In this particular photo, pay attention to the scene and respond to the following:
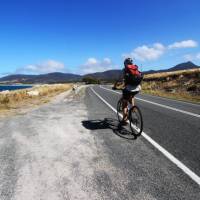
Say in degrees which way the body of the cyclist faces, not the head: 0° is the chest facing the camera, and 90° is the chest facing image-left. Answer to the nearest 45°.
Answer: approximately 135°
